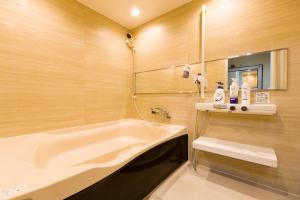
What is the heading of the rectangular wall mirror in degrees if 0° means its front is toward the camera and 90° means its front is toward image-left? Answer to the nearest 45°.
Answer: approximately 45°

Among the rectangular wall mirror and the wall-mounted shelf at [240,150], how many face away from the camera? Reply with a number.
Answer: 0

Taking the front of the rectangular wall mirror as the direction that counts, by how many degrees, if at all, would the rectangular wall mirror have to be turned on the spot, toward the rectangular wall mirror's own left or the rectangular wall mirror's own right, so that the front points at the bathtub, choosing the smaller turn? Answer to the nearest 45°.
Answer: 0° — it already faces it

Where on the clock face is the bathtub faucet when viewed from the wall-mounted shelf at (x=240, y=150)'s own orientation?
The bathtub faucet is roughly at 2 o'clock from the wall-mounted shelf.

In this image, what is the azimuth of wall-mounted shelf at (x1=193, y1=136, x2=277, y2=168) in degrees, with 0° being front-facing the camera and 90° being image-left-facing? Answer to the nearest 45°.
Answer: approximately 45°
